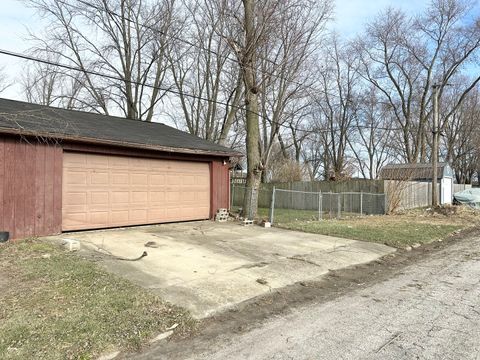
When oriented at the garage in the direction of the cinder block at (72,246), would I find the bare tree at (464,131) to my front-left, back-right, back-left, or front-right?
back-left

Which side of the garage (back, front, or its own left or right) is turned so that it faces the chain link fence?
left

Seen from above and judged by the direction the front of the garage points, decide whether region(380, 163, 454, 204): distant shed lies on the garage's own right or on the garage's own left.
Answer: on the garage's own left

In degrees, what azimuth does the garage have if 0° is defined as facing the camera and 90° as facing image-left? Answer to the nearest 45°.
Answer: approximately 315°

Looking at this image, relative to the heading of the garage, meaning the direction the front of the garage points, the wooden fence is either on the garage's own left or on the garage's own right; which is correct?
on the garage's own left
